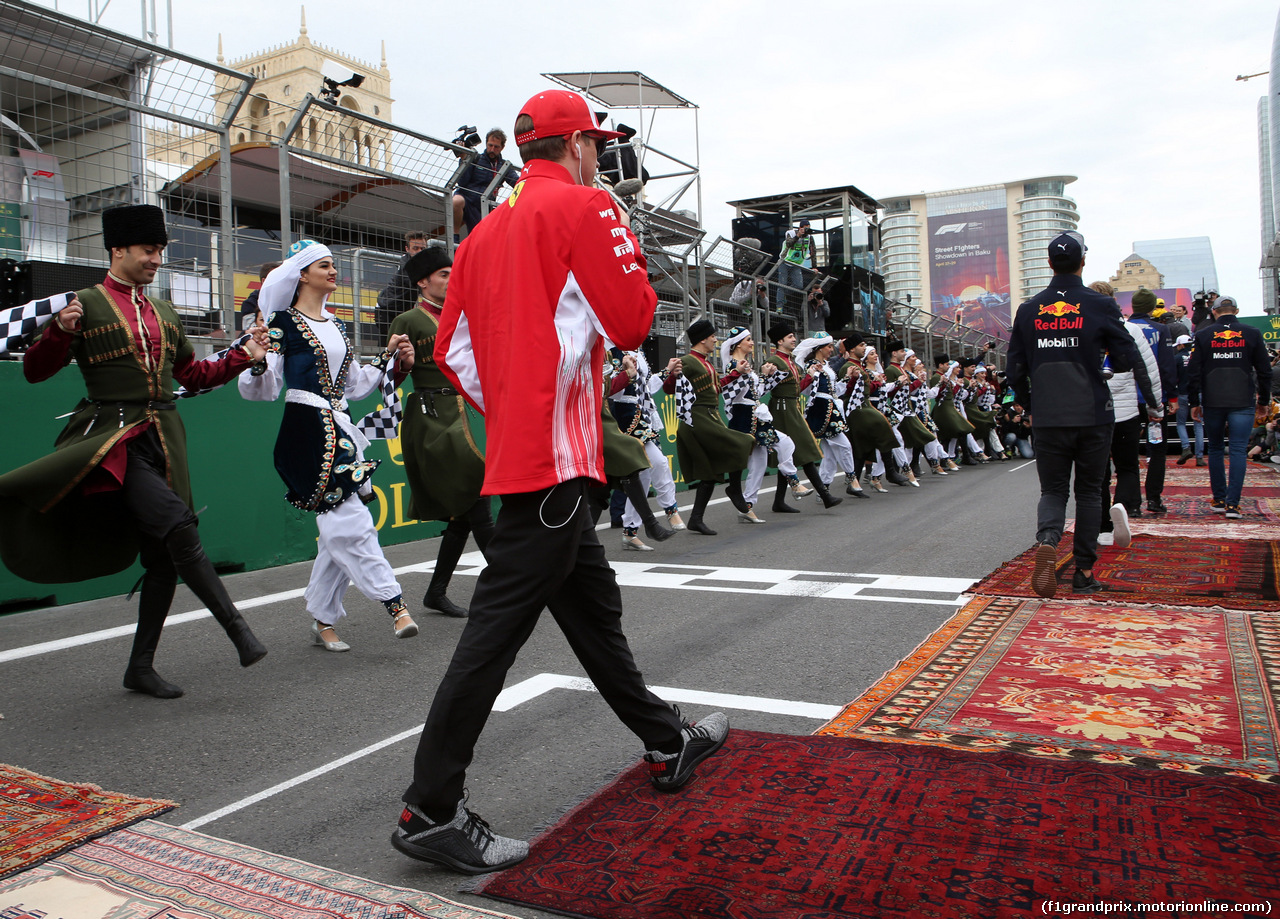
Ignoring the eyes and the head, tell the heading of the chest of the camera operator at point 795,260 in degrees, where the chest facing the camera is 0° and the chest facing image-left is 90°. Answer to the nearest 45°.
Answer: approximately 315°

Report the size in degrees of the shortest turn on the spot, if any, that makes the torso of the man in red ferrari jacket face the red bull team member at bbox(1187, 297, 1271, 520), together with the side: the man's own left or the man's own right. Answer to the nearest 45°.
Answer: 0° — they already face them

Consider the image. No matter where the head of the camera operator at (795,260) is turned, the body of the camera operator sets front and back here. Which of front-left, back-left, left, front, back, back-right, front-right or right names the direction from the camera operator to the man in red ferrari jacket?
front-right

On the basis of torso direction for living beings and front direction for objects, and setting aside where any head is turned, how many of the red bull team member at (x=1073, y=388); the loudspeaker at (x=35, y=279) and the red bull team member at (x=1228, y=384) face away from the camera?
2

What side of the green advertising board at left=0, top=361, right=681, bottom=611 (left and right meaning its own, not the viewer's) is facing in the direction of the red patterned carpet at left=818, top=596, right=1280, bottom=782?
front

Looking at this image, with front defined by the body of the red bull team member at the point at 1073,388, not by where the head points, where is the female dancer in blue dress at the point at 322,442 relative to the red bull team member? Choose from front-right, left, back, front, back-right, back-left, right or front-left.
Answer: back-left

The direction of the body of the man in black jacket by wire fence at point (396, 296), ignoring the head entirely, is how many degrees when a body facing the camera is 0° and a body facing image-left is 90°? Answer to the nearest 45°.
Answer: approximately 315°

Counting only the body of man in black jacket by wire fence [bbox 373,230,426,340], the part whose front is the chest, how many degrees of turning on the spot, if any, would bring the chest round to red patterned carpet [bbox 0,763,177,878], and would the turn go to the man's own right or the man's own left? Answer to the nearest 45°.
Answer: approximately 45° to the man's own right

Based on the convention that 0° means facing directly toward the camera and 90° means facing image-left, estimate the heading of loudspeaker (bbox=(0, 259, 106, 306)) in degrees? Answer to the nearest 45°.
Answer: approximately 315°

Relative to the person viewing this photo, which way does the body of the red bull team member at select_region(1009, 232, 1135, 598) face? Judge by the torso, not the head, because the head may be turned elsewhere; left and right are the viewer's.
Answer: facing away from the viewer

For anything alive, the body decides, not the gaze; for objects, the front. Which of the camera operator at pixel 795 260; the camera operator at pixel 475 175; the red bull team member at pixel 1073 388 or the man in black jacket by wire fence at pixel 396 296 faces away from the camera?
the red bull team member

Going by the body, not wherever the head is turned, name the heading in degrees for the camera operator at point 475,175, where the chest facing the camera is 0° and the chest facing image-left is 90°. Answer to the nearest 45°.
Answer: approximately 45°

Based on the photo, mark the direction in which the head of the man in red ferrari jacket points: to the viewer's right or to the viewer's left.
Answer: to the viewer's right

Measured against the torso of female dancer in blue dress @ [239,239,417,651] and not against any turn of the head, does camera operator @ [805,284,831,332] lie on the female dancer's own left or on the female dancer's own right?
on the female dancer's own left

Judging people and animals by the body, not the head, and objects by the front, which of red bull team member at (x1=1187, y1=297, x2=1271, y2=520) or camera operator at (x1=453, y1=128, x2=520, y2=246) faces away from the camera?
the red bull team member

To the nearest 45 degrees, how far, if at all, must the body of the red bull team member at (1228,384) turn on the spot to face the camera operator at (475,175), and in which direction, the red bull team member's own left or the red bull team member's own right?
approximately 90° to the red bull team member's own left
